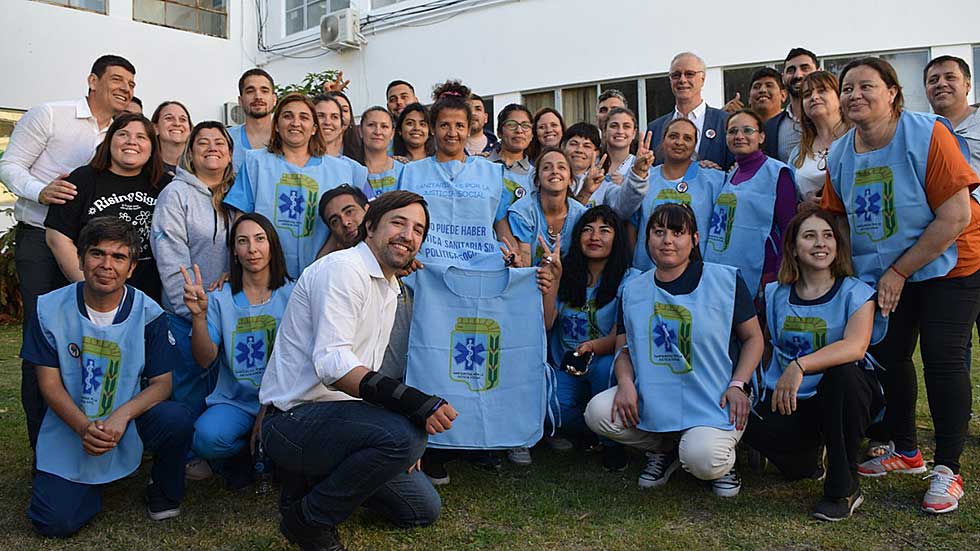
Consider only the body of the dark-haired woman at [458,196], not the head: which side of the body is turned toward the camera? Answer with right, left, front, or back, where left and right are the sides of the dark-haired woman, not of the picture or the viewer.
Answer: front

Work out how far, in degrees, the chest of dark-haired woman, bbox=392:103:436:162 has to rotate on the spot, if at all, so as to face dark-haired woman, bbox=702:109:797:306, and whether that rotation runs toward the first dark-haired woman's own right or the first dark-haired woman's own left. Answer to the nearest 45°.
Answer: approximately 45° to the first dark-haired woman's own left

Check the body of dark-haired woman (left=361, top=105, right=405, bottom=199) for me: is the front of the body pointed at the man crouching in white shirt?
yes

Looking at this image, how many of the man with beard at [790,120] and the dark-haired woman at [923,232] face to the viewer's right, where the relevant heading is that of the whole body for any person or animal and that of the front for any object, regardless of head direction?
0

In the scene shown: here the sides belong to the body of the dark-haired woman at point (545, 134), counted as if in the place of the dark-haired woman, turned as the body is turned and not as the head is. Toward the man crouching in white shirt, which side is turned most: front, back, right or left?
front

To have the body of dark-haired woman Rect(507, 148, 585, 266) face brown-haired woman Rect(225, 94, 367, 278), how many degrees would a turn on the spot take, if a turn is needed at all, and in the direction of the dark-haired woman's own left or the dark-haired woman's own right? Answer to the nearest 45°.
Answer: approximately 90° to the dark-haired woman's own right

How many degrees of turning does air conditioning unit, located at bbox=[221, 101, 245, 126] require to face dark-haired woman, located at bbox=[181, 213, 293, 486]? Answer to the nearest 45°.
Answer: approximately 45° to its right

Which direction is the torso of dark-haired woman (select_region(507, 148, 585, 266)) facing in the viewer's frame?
toward the camera

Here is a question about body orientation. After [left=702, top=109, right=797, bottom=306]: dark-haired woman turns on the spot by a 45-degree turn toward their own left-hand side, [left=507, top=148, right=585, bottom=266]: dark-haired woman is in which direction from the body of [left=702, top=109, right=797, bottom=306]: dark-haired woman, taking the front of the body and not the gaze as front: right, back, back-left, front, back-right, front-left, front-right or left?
right
